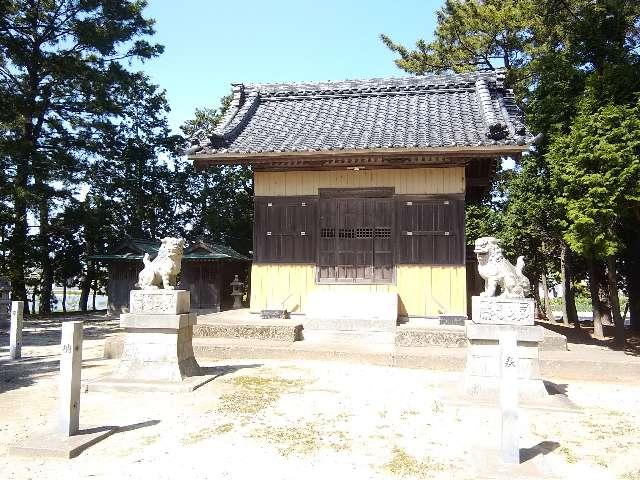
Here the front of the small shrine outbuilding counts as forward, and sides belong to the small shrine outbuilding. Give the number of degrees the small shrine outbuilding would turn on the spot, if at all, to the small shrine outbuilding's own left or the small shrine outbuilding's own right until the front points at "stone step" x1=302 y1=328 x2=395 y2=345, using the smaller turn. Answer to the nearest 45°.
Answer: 0° — it already faces it

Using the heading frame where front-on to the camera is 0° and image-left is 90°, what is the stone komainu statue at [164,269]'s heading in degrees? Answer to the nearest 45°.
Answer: approximately 270°

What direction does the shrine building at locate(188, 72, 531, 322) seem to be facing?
toward the camera

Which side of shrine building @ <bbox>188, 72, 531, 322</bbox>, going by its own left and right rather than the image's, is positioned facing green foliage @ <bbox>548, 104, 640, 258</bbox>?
left

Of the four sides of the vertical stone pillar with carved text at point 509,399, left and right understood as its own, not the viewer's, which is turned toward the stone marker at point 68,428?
right

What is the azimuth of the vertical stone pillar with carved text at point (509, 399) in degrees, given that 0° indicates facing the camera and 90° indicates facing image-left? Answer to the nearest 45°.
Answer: approximately 0°

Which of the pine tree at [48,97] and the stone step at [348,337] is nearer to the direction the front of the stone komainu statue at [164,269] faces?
the stone step

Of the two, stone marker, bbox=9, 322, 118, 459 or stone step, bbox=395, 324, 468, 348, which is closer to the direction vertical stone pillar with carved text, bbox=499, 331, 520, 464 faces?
the stone marker

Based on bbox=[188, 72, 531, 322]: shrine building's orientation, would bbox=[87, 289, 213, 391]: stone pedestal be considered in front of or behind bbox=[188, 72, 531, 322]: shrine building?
in front

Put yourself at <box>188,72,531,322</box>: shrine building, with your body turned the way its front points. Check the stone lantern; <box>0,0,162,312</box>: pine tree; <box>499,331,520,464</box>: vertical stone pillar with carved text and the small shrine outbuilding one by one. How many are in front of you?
1

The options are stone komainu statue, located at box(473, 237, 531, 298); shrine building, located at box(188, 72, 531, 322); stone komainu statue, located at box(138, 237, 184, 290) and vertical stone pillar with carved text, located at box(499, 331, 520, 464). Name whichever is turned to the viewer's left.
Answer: stone komainu statue, located at box(473, 237, 531, 298)

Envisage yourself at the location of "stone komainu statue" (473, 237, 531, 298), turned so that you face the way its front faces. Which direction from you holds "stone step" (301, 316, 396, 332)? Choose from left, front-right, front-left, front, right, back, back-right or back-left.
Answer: front-right

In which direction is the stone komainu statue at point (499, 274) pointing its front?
to the viewer's left
